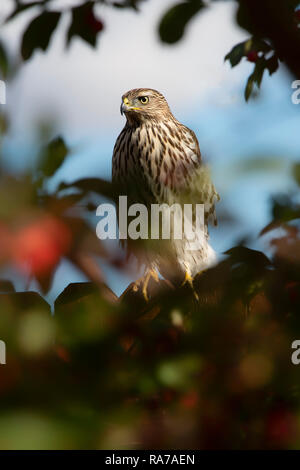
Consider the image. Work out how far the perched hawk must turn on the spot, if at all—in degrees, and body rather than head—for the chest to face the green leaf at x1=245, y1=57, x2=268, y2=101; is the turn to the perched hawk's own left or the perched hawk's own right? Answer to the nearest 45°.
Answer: approximately 45° to the perched hawk's own left

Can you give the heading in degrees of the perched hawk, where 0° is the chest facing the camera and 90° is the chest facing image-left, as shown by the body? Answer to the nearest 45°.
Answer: approximately 45°

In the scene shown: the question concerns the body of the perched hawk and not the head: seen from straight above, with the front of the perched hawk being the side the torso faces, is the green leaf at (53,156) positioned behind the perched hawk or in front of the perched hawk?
in front

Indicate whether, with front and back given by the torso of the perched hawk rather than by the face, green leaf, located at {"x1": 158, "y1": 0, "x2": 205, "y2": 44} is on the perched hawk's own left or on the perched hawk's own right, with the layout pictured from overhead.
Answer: on the perched hawk's own left
